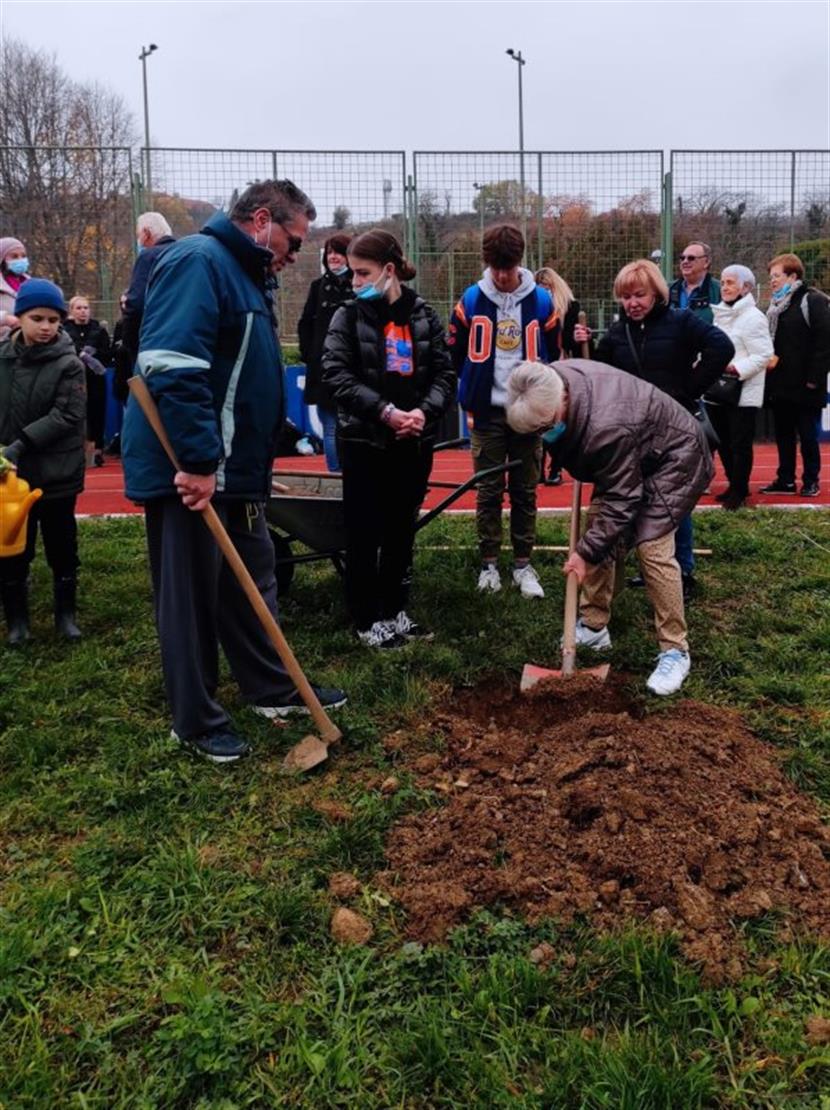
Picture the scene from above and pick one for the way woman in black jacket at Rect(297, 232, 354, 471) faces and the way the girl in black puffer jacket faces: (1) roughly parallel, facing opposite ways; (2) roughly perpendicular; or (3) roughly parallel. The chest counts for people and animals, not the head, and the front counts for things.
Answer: roughly parallel

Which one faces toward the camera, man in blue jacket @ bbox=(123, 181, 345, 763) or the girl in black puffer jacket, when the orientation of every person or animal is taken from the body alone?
the girl in black puffer jacket

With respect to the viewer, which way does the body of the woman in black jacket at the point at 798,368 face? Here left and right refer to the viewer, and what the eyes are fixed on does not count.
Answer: facing the viewer and to the left of the viewer

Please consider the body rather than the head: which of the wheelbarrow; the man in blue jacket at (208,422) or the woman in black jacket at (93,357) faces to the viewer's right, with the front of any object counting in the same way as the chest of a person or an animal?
the man in blue jacket

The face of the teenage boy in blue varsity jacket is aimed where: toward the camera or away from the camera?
toward the camera

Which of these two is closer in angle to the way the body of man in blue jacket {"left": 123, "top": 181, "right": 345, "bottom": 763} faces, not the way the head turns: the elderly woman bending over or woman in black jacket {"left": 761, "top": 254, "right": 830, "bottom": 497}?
the elderly woman bending over

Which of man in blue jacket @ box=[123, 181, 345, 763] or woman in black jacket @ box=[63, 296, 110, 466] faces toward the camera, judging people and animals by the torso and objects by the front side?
the woman in black jacket

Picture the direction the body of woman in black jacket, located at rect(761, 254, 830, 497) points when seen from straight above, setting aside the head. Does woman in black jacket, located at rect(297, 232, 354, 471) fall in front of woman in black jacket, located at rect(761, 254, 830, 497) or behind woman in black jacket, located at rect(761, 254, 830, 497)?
in front

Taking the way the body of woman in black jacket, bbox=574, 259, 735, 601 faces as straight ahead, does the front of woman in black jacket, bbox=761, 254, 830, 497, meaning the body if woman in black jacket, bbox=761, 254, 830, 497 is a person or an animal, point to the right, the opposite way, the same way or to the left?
the same way

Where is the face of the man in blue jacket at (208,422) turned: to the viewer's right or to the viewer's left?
to the viewer's right

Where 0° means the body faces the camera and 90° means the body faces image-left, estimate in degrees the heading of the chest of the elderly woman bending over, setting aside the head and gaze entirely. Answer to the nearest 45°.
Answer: approximately 45°

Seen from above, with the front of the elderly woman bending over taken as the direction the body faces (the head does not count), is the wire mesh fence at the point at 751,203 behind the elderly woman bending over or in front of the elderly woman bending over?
behind

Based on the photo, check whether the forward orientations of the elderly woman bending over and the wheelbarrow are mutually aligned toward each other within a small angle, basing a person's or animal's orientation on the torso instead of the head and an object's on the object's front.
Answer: no

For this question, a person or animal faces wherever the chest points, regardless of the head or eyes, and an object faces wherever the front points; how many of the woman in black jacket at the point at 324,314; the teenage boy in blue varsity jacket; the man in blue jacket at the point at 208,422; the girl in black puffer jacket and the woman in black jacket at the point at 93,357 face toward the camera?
4

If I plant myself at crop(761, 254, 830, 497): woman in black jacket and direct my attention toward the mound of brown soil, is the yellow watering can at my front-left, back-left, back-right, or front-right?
front-right

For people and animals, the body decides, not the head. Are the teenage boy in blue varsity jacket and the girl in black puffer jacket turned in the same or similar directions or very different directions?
same or similar directions

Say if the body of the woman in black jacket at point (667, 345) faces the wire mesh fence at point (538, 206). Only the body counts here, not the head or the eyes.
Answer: no

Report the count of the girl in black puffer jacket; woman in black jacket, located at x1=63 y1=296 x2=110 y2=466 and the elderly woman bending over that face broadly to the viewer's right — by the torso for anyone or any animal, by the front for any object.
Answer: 0

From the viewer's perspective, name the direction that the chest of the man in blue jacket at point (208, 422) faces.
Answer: to the viewer's right

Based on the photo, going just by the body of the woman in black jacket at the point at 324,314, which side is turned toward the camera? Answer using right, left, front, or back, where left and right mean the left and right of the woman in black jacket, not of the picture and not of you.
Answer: front
